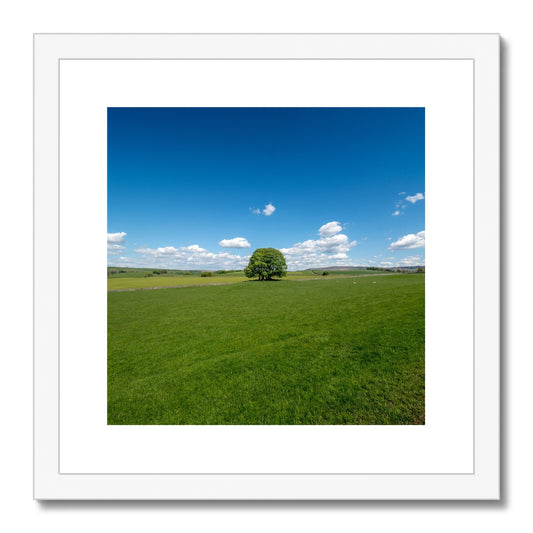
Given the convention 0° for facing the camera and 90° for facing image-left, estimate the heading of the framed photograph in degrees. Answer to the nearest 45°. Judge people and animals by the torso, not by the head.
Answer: approximately 0°
